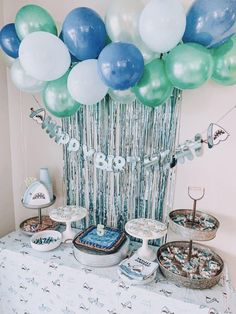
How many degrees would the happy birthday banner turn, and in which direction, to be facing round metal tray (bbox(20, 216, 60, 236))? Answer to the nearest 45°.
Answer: approximately 90° to its right

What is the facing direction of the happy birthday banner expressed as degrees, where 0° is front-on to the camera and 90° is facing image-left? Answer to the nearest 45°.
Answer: approximately 0°

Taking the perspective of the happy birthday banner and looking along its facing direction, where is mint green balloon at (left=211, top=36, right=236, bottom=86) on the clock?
The mint green balloon is roughly at 10 o'clock from the happy birthday banner.

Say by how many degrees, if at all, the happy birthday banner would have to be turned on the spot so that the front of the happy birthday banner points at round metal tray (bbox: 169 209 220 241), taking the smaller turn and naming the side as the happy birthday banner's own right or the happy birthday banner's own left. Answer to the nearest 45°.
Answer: approximately 45° to the happy birthday banner's own left
